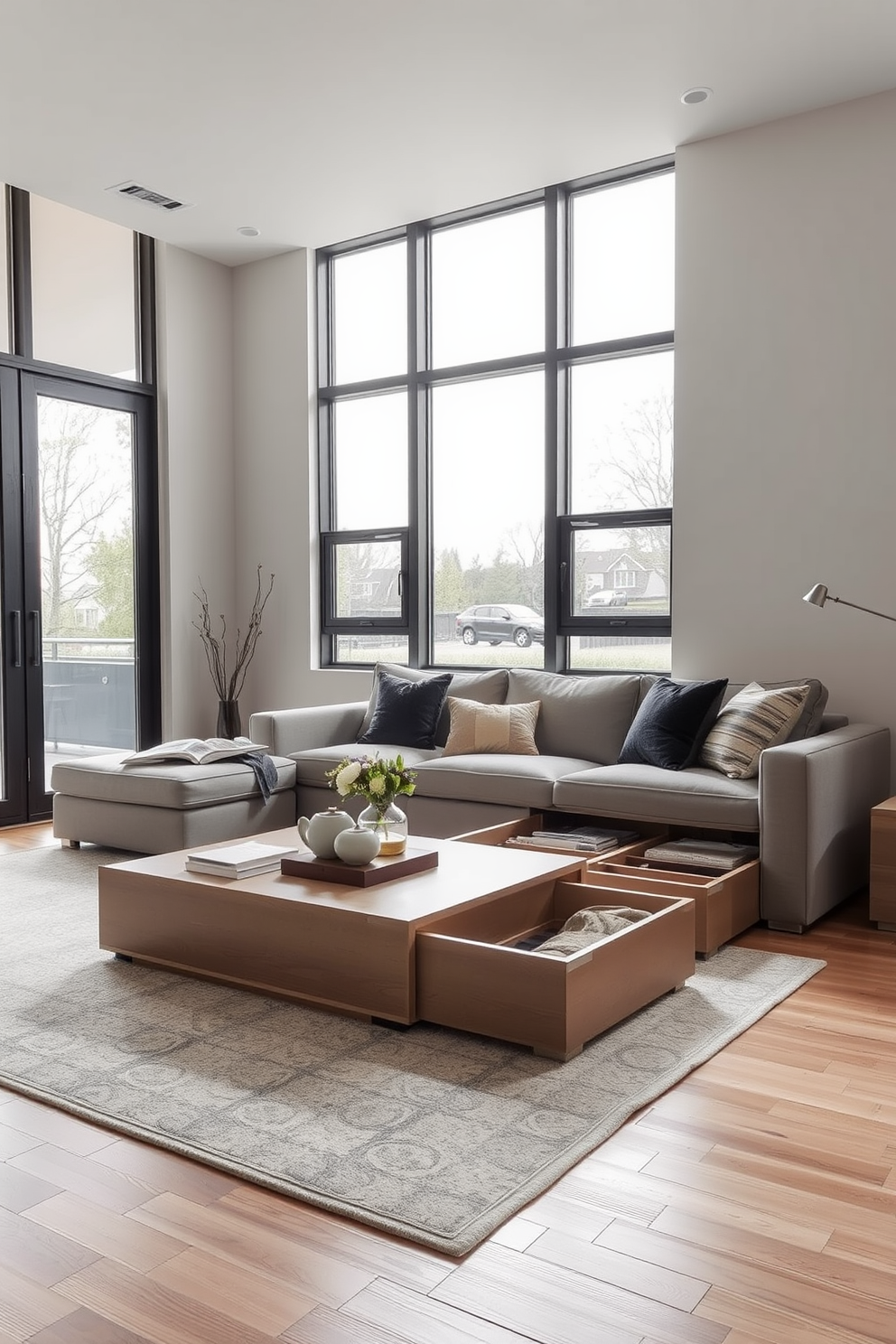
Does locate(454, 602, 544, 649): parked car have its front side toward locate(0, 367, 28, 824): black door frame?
no

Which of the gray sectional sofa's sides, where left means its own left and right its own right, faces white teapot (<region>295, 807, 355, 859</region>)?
front

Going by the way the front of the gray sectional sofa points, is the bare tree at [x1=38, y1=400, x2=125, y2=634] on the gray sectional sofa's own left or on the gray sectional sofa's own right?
on the gray sectional sofa's own right

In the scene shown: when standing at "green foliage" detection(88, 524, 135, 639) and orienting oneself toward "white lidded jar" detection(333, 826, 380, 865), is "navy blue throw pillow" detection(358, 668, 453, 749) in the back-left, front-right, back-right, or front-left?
front-left

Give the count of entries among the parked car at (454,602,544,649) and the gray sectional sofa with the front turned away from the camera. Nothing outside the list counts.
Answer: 0

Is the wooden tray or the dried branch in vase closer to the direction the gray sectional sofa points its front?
the wooden tray

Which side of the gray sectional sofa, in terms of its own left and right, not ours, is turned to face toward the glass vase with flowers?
front

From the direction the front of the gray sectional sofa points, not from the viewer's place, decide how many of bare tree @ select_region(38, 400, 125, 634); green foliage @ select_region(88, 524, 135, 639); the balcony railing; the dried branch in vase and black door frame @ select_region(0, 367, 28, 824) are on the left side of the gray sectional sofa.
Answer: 0

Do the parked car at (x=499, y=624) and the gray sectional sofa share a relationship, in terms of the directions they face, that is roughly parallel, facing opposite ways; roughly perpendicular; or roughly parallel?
roughly perpendicular
